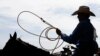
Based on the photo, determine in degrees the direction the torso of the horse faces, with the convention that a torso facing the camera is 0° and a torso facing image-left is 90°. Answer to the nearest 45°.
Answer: approximately 90°
